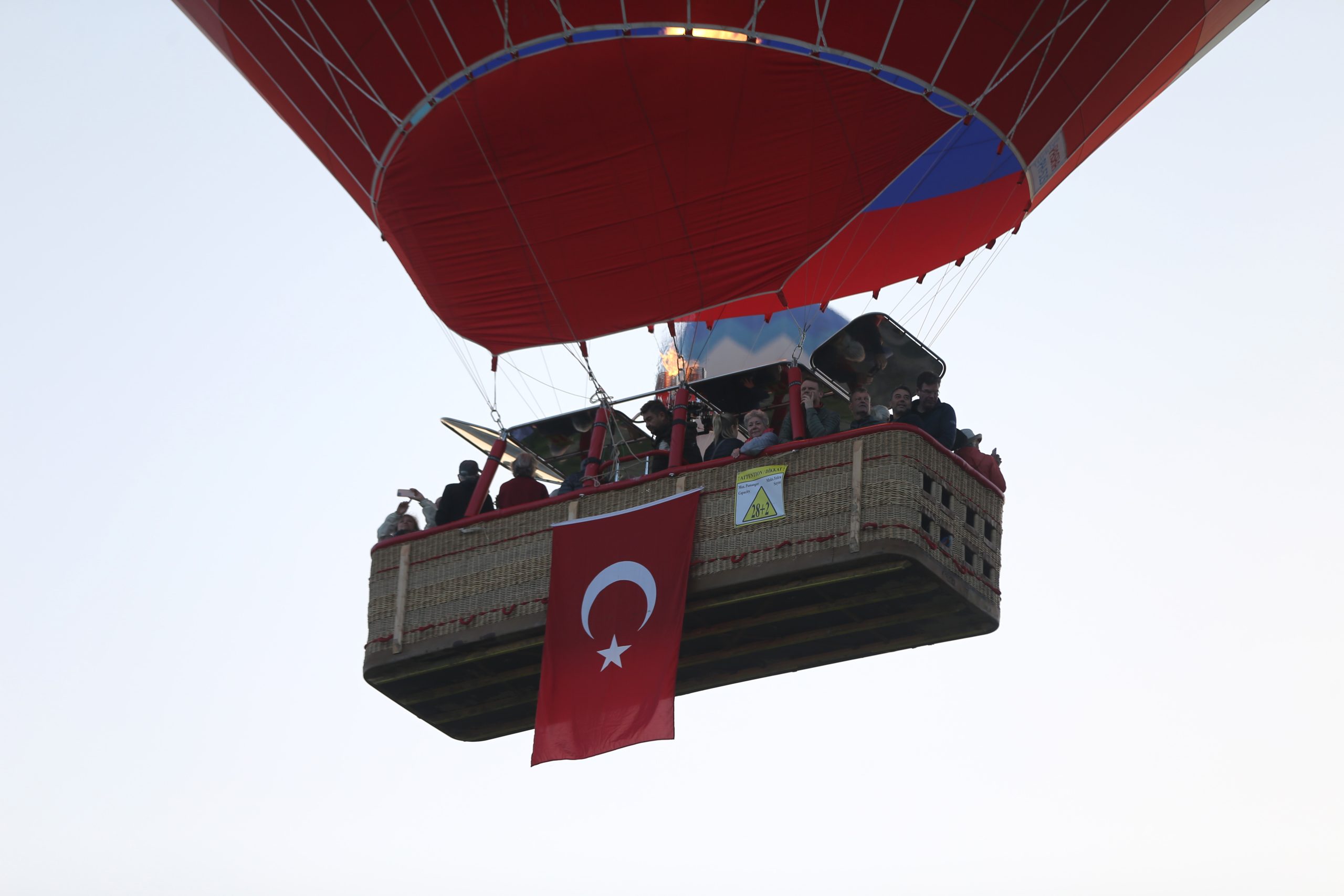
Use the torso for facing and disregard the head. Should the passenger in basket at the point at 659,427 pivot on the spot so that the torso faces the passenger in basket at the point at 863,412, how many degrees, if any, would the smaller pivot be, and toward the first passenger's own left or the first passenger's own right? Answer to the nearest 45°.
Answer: approximately 90° to the first passenger's own left

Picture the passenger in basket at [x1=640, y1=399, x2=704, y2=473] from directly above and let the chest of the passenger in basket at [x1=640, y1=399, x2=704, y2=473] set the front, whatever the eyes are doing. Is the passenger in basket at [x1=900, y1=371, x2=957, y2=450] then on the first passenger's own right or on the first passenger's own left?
on the first passenger's own left

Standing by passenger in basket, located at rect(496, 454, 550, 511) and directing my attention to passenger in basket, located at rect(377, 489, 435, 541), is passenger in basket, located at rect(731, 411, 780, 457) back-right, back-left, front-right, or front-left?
back-left

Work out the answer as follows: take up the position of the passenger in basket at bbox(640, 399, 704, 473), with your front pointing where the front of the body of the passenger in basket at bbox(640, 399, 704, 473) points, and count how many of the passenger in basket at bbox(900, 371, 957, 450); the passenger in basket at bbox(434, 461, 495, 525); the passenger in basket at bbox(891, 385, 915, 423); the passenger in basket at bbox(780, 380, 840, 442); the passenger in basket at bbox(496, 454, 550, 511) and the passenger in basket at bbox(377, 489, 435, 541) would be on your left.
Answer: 3

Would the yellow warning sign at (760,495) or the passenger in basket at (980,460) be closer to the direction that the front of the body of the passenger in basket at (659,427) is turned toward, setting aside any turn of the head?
the yellow warning sign

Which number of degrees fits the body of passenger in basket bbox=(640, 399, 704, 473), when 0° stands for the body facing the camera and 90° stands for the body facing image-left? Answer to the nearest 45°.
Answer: approximately 45°

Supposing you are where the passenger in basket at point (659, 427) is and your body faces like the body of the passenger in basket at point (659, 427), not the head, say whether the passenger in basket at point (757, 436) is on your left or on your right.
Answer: on your left

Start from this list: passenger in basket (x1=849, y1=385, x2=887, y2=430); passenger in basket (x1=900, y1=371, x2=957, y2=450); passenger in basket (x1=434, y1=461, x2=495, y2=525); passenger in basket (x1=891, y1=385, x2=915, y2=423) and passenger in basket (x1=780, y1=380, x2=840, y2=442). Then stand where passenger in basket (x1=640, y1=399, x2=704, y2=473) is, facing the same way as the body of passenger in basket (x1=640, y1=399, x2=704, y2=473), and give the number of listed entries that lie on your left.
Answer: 4

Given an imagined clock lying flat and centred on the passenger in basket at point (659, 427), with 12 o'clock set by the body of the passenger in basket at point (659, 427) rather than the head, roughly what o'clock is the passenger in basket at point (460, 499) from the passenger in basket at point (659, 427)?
the passenger in basket at point (460, 499) is roughly at 2 o'clock from the passenger in basket at point (659, 427).
